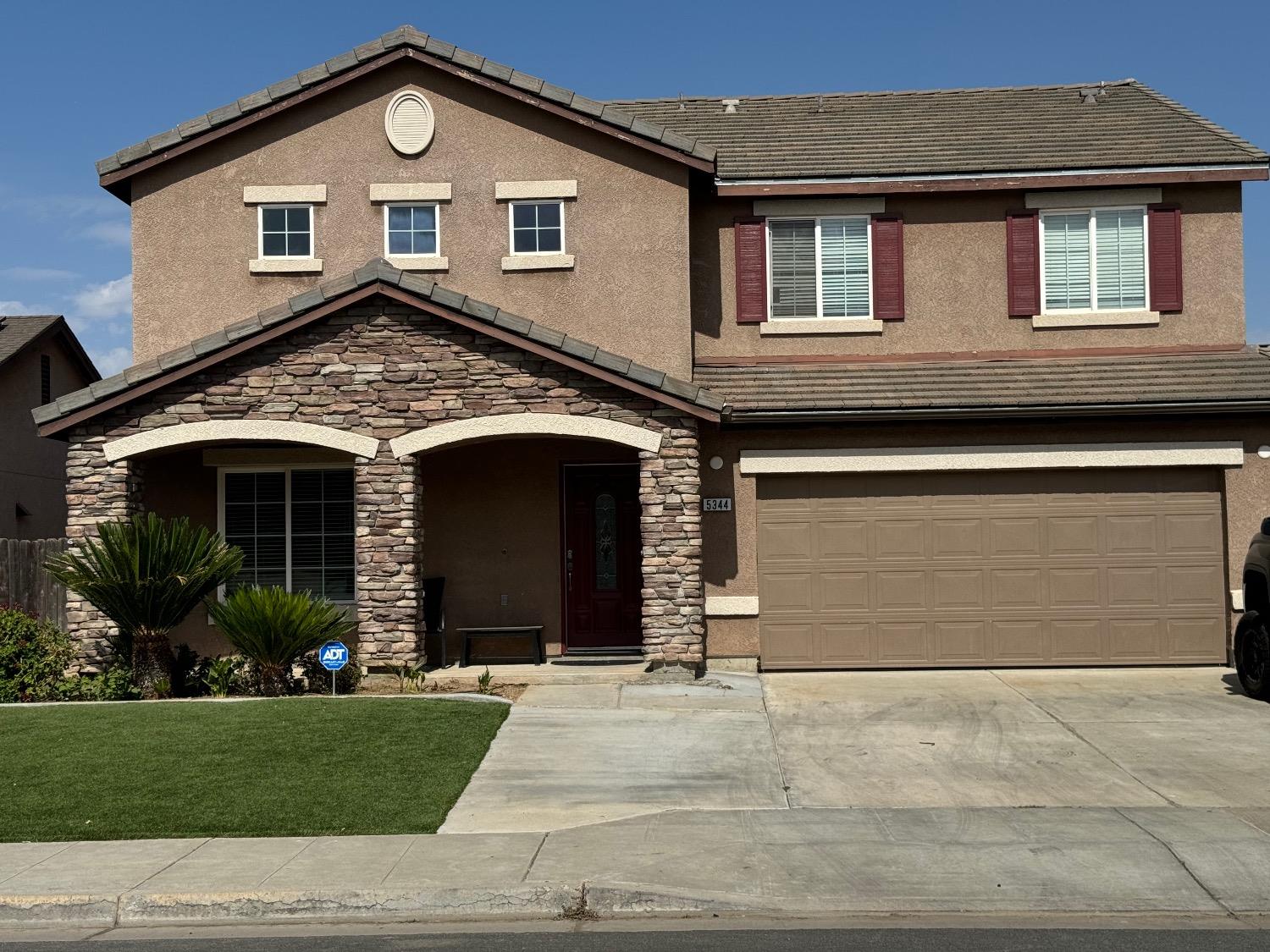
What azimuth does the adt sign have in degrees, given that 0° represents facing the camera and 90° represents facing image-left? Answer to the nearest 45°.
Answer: approximately 0°

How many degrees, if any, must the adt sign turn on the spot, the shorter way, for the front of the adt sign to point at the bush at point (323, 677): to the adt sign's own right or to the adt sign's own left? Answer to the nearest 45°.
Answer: approximately 180°

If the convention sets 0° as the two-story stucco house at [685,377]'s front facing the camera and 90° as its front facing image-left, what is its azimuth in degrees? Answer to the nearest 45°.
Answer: approximately 0°

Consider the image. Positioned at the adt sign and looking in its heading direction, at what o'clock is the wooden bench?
The wooden bench is roughly at 8 o'clock from the adt sign.

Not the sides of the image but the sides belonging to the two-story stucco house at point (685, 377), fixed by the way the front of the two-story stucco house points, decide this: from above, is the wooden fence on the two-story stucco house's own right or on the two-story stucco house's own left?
on the two-story stucco house's own right

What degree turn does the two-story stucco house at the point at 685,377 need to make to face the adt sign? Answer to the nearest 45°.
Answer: approximately 45° to its right

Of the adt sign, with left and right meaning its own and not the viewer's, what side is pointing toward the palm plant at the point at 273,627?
right

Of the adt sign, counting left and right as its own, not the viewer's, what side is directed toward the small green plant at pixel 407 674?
left

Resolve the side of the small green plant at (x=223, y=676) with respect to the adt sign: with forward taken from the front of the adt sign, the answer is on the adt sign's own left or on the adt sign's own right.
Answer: on the adt sign's own right

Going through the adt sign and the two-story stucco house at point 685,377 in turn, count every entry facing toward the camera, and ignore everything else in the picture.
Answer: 2

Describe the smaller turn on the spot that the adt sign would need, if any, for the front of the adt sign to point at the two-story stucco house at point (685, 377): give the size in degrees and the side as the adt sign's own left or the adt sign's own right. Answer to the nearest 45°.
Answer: approximately 90° to the adt sign's own left
